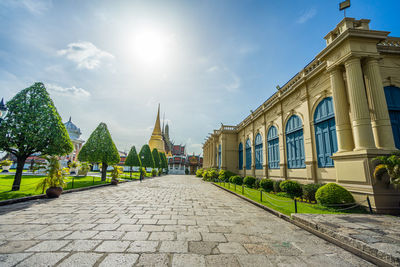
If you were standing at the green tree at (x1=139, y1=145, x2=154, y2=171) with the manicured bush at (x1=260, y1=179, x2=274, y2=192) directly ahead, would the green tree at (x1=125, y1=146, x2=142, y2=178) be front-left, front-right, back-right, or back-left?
front-right

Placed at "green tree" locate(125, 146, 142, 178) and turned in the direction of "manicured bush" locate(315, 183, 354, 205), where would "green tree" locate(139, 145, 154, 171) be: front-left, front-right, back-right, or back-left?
back-left

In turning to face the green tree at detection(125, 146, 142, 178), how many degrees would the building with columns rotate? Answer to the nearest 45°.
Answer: approximately 45° to its right

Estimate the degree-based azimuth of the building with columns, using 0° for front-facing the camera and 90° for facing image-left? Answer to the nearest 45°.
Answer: approximately 45°

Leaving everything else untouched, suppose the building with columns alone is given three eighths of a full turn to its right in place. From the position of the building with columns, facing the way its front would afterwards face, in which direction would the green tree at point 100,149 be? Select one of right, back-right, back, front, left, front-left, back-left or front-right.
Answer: left

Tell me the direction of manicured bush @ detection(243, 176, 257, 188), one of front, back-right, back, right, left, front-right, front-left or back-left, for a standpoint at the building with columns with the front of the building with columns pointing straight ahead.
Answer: right

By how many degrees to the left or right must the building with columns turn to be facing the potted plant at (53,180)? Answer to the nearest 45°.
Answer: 0° — it already faces it

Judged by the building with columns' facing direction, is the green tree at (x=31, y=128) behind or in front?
in front

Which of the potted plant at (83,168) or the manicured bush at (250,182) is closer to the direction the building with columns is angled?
the potted plant
